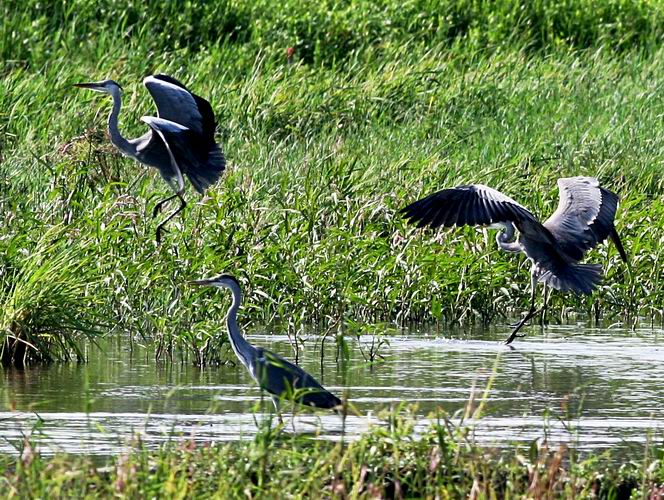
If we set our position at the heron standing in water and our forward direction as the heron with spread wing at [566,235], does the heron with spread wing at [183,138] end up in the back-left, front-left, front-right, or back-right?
front-left

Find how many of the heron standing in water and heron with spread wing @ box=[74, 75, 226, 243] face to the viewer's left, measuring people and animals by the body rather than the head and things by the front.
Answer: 2

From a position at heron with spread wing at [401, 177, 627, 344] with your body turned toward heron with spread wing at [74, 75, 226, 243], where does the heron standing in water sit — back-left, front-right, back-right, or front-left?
front-left

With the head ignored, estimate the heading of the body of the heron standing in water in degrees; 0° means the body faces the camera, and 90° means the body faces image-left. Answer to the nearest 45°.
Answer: approximately 90°

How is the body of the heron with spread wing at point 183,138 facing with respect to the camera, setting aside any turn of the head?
to the viewer's left

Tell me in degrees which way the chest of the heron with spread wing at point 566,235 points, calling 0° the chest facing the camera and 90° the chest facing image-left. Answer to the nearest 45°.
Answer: approximately 135°

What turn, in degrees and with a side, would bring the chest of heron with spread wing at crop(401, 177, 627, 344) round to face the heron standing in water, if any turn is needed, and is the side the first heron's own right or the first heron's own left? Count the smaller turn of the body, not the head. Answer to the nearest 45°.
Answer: approximately 90° to the first heron's own left

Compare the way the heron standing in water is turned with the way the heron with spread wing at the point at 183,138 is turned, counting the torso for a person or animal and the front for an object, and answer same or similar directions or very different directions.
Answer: same or similar directions

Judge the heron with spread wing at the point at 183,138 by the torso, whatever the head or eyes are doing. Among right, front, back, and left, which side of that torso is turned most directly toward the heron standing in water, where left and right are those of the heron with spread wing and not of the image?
left

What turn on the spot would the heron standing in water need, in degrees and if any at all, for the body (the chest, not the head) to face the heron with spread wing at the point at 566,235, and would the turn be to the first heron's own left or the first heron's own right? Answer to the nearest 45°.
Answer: approximately 135° to the first heron's own right

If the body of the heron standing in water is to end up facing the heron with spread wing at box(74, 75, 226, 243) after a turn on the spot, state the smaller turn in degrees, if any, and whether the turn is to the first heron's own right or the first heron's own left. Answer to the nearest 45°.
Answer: approximately 90° to the first heron's own right

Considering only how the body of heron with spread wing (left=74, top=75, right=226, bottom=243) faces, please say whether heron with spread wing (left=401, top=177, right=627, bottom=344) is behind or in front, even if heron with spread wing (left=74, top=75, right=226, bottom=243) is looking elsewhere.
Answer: behind
